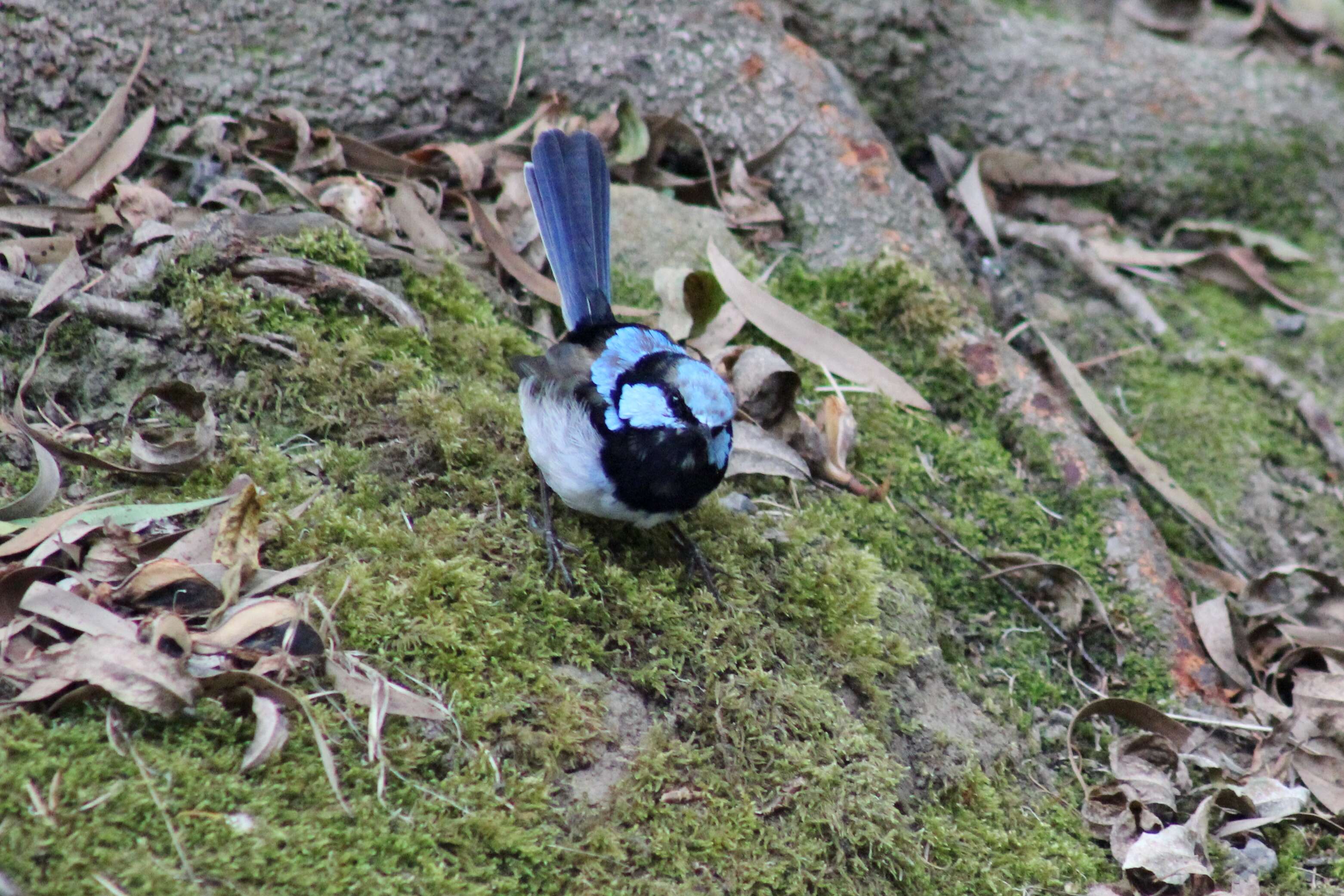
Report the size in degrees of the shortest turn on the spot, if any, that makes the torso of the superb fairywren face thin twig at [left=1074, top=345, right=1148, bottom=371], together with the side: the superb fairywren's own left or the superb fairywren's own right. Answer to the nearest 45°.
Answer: approximately 90° to the superb fairywren's own left

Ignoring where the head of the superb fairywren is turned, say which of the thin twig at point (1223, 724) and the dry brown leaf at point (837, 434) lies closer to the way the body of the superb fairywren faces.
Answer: the thin twig

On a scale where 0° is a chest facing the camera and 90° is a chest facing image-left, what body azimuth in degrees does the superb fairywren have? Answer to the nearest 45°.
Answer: approximately 315°

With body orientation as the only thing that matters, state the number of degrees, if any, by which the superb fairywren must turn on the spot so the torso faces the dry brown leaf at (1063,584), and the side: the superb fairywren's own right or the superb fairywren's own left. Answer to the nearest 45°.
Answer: approximately 45° to the superb fairywren's own left

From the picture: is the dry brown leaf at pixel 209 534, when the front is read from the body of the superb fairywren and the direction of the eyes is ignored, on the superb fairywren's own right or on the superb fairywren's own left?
on the superb fairywren's own right

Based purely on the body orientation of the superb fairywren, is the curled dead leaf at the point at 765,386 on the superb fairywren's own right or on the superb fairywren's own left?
on the superb fairywren's own left

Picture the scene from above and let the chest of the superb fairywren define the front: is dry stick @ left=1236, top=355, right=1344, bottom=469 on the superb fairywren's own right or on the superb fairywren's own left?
on the superb fairywren's own left

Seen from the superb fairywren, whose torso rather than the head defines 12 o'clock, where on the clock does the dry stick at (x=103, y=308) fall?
The dry stick is roughly at 5 o'clock from the superb fairywren.
